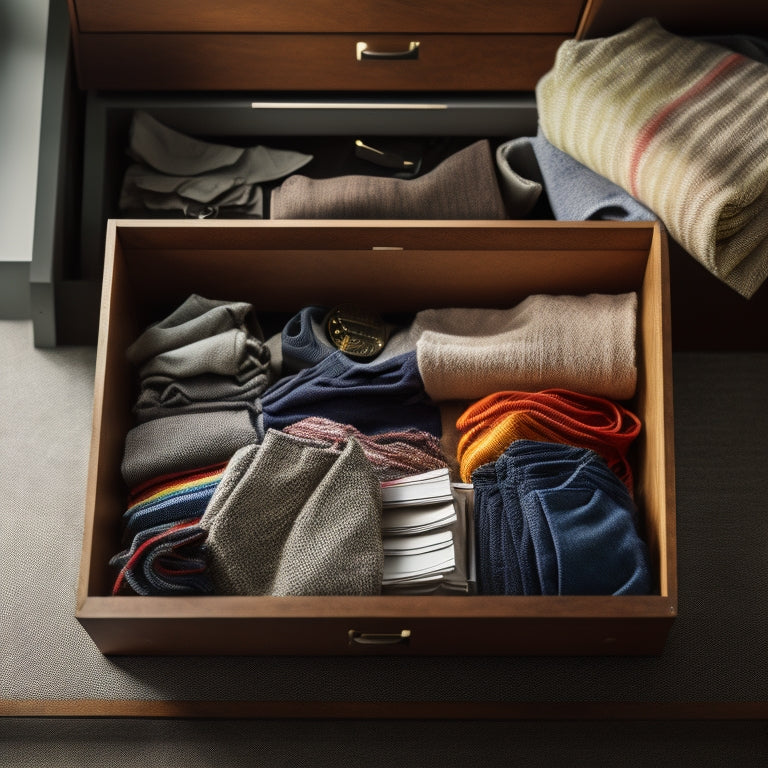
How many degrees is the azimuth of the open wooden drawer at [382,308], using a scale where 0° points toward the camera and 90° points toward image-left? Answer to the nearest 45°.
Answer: approximately 0°

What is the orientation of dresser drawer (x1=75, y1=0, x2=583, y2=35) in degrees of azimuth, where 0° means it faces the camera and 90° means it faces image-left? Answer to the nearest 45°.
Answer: approximately 0°

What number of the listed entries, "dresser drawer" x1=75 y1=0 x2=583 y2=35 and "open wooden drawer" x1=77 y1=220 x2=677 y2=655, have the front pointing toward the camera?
2

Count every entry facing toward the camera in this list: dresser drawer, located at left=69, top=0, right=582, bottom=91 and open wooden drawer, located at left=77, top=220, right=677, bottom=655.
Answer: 2
